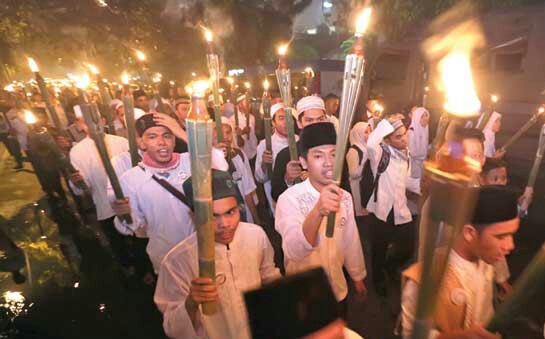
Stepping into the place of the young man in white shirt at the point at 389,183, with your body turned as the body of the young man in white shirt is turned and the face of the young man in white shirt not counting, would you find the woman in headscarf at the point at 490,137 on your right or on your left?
on your left

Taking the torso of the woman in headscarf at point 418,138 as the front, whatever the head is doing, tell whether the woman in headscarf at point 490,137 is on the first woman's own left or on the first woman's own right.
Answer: on the first woman's own left

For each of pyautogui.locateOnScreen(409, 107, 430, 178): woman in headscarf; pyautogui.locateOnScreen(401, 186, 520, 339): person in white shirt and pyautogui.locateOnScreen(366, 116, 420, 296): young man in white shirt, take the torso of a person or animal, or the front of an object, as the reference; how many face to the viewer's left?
0

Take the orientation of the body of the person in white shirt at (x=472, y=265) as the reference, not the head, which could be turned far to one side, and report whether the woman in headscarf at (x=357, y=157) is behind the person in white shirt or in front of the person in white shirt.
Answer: behind

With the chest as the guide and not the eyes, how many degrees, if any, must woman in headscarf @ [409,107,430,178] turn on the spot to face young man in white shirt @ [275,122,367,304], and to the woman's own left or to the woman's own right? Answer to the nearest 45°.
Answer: approximately 45° to the woman's own right

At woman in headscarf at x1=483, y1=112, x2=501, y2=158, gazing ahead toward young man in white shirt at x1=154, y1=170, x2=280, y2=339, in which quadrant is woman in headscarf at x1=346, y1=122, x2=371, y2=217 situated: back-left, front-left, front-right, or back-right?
front-right

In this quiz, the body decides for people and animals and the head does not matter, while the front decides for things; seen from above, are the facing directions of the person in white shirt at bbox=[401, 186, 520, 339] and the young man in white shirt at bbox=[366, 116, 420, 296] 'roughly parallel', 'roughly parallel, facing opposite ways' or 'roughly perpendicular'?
roughly parallel

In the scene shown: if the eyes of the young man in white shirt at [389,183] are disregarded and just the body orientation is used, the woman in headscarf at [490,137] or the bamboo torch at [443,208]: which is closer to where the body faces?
the bamboo torch

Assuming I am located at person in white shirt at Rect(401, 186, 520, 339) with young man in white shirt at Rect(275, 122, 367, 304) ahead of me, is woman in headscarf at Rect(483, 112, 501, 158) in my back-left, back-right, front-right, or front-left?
front-right

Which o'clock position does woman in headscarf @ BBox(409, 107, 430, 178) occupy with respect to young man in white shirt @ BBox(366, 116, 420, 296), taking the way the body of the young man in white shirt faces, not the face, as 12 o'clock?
The woman in headscarf is roughly at 8 o'clock from the young man in white shirt.

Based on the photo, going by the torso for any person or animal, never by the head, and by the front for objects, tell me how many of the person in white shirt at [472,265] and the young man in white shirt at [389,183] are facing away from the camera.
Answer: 0

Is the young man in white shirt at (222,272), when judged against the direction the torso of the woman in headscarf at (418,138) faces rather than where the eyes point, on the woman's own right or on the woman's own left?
on the woman's own right

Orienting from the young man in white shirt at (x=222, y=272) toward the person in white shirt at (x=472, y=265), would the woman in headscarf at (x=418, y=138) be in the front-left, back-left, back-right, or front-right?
front-left

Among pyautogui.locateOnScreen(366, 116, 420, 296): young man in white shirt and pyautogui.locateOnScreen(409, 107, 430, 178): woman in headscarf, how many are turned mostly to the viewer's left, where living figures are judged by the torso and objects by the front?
0

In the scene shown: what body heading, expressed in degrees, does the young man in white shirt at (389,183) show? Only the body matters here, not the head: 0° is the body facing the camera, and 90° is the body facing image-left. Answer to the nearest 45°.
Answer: approximately 315°

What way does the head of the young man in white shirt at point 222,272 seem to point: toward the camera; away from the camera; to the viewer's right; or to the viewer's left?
toward the camera

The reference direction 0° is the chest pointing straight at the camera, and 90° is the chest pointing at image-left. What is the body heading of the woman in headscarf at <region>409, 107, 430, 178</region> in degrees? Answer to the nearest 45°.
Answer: approximately 315°

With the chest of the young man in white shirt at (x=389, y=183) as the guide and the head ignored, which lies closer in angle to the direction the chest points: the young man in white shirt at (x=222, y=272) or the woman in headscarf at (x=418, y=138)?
the young man in white shirt
